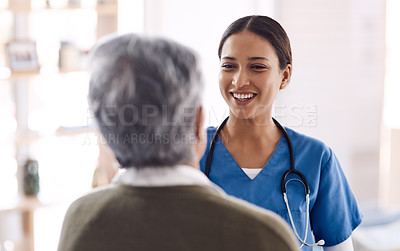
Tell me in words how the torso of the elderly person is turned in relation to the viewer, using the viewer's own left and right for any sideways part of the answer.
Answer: facing away from the viewer

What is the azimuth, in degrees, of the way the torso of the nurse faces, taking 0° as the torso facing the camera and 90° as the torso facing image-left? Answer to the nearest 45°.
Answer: approximately 45°

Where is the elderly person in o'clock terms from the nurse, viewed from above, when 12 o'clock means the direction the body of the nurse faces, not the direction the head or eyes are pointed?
The elderly person is roughly at 11 o'clock from the nurse.

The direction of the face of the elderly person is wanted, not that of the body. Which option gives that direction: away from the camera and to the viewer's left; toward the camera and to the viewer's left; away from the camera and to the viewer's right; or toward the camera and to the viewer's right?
away from the camera and to the viewer's right

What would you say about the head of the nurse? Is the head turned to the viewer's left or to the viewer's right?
to the viewer's left

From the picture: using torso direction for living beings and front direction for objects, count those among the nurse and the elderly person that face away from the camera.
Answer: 1

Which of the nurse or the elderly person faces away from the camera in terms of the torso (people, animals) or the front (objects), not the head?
the elderly person
